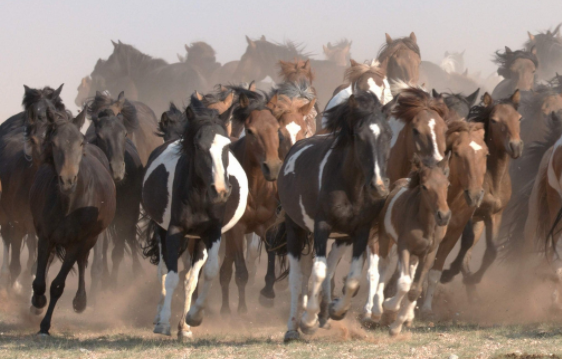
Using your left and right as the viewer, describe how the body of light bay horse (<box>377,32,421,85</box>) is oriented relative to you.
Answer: facing the viewer

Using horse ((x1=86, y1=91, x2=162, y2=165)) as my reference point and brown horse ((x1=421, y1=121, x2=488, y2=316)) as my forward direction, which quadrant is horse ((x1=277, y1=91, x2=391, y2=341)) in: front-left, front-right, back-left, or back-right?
front-right

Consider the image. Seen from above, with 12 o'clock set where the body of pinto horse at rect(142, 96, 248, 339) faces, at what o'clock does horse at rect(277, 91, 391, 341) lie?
The horse is roughly at 10 o'clock from the pinto horse.

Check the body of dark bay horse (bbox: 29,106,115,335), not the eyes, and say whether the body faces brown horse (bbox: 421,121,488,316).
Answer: no

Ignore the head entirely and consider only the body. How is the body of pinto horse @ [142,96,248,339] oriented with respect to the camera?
toward the camera

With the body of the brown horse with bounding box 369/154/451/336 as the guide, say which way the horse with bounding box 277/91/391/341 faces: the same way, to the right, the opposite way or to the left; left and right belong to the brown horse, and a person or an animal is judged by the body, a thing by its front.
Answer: the same way

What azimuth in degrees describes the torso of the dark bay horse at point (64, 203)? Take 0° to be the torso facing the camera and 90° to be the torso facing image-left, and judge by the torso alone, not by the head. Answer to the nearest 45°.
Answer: approximately 0°

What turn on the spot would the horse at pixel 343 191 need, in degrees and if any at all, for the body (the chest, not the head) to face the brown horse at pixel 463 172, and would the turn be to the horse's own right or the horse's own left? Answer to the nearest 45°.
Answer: approximately 90° to the horse's own left

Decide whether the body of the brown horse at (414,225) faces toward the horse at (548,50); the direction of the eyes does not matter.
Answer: no

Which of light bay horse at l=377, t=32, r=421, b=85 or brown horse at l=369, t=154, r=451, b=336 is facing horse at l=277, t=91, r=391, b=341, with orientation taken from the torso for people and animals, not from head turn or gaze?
the light bay horse

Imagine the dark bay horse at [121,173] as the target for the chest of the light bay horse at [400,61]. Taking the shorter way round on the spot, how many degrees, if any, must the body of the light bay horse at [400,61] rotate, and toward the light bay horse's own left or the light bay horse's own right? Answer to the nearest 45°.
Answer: approximately 45° to the light bay horse's own right

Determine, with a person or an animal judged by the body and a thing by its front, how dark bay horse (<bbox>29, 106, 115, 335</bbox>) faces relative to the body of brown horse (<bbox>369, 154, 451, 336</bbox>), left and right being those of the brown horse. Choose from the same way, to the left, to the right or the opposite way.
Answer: the same way

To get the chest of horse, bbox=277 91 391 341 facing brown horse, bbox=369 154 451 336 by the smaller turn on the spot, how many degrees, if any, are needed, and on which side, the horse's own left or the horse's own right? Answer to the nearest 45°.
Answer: approximately 90° to the horse's own left

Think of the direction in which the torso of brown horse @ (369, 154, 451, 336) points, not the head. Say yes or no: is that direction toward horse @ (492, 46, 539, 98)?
no

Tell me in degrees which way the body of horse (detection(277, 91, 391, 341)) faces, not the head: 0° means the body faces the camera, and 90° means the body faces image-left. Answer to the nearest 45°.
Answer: approximately 315°

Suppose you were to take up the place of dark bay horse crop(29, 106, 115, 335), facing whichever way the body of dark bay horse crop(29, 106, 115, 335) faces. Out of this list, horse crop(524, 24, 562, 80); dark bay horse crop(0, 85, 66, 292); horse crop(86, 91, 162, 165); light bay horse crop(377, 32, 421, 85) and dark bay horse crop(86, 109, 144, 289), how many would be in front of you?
0

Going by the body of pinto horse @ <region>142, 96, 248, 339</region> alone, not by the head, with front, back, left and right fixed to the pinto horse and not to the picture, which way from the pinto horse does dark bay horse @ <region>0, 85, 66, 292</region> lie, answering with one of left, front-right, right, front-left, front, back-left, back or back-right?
back-right

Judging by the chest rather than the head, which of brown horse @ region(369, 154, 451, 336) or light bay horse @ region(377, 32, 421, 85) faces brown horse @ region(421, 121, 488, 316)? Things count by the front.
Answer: the light bay horse
